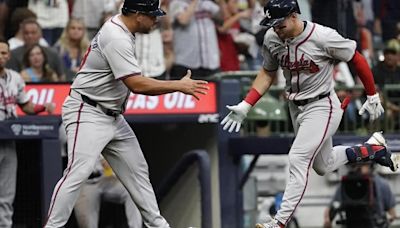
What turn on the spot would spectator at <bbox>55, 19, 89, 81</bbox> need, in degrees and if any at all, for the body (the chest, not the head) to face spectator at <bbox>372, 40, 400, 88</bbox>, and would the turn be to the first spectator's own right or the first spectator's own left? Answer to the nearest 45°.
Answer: approximately 90° to the first spectator's own left

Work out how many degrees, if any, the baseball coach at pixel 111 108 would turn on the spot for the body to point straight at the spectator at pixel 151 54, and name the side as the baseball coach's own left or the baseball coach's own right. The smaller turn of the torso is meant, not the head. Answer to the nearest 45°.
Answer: approximately 90° to the baseball coach's own left

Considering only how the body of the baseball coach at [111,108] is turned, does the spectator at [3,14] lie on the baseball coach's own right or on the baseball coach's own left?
on the baseball coach's own left

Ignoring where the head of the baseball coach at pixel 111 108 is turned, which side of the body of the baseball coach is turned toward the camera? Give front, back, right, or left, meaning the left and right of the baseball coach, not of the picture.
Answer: right

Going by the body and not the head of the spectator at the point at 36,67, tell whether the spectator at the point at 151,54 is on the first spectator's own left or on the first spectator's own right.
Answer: on the first spectator's own left

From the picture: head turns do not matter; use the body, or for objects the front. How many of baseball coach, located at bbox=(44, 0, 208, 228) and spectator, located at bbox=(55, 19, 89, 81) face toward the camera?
1
